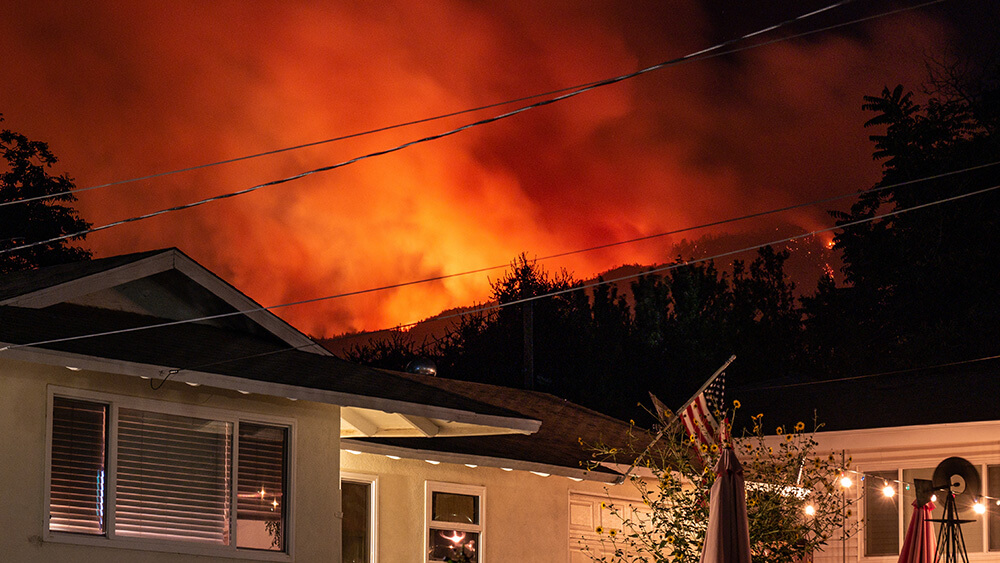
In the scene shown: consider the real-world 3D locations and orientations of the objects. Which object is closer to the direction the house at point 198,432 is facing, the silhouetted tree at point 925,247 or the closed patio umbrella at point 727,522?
the closed patio umbrella

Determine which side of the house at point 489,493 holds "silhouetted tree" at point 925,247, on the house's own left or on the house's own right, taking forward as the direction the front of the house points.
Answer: on the house's own left

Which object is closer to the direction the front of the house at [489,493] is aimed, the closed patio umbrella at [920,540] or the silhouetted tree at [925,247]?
the closed patio umbrella

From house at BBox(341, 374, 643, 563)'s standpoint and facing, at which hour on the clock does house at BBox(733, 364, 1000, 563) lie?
house at BBox(733, 364, 1000, 563) is roughly at 10 o'clock from house at BBox(341, 374, 643, 563).

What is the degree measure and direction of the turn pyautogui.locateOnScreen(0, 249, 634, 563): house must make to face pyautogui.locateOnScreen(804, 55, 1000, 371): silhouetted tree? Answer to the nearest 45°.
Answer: approximately 90° to its left

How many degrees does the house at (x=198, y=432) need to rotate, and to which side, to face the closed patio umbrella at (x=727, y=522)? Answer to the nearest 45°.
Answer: approximately 45° to its left

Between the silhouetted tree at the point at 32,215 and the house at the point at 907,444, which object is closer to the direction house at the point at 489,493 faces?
the house

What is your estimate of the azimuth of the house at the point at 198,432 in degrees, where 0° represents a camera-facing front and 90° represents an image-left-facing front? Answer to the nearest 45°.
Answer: approximately 315°
